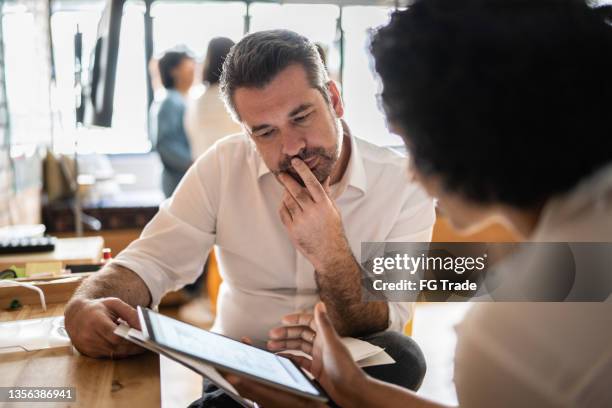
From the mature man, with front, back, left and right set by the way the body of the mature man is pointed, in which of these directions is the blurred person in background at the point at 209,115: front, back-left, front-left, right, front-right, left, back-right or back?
back

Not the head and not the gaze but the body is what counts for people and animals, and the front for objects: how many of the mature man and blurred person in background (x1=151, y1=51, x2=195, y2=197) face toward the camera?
1

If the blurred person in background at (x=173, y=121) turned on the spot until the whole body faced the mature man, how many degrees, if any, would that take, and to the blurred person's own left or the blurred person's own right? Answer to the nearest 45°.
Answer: approximately 90° to the blurred person's own right

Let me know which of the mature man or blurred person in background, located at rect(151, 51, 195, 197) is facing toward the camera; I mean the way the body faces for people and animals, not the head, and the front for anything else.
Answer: the mature man

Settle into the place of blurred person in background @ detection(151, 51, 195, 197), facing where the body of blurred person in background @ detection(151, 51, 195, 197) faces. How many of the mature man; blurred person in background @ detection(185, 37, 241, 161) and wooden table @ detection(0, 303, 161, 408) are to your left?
0

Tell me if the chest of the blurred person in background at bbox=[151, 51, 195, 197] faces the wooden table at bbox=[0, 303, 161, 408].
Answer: no

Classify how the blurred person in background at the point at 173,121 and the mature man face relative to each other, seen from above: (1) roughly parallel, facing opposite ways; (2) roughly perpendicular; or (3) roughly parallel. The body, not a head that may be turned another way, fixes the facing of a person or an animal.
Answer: roughly perpendicular

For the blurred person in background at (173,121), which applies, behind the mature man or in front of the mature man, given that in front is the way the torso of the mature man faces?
behind

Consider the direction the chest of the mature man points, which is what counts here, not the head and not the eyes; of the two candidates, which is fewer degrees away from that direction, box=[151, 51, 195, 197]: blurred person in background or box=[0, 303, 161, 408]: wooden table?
the wooden table

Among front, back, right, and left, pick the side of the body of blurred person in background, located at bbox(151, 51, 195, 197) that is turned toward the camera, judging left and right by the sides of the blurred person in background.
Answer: right

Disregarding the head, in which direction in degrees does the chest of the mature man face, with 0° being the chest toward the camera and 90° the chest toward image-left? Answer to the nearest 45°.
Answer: approximately 0°
